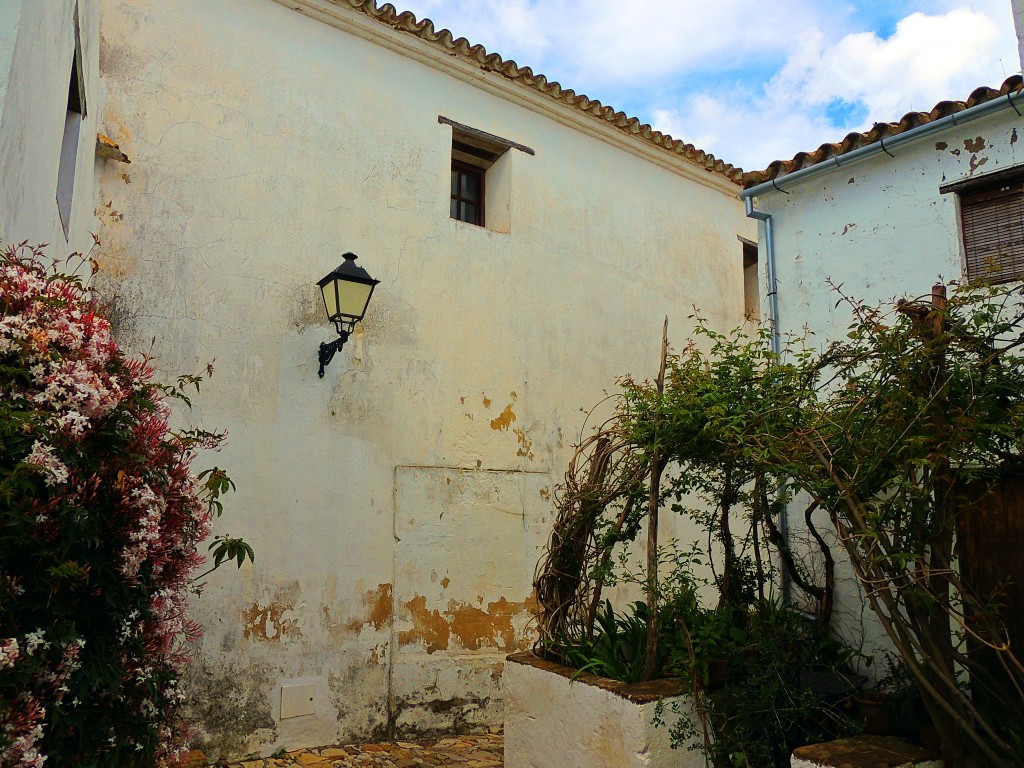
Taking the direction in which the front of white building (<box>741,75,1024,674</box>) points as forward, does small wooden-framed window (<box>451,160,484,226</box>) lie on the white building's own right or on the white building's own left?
on the white building's own right

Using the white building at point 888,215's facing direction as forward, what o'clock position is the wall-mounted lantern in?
The wall-mounted lantern is roughly at 1 o'clock from the white building.

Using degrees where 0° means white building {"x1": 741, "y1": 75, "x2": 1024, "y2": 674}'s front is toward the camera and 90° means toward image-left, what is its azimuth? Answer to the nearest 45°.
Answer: approximately 45°

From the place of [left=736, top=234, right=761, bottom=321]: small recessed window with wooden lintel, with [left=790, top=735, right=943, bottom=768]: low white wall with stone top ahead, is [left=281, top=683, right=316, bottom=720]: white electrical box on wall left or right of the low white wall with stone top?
right

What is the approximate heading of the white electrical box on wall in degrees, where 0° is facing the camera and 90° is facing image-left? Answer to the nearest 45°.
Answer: approximately 315°

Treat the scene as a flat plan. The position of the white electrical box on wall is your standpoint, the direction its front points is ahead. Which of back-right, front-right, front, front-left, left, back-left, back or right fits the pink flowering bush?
front-right
